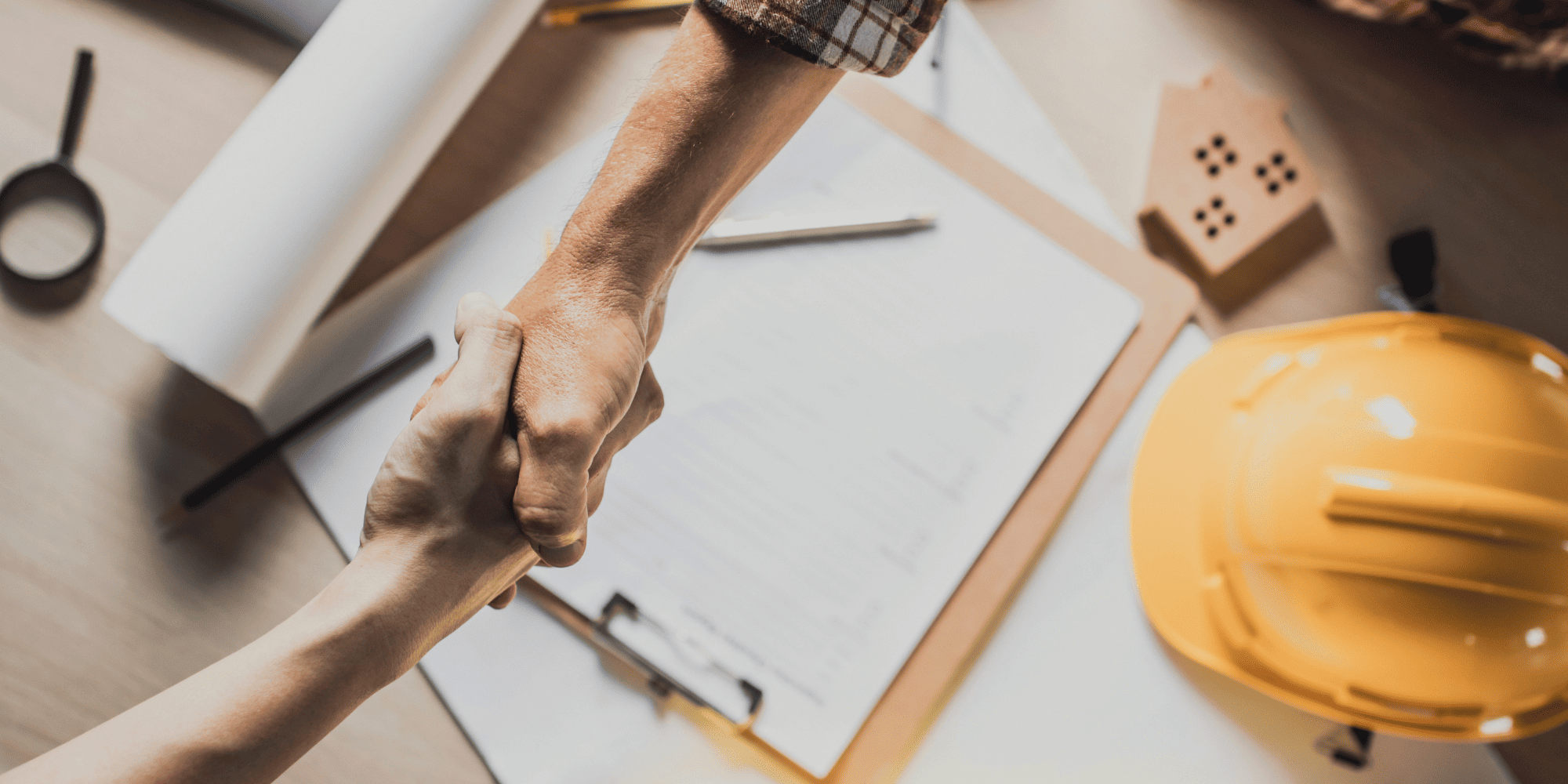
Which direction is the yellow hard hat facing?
to the viewer's left

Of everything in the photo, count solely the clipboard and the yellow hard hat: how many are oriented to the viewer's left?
1
